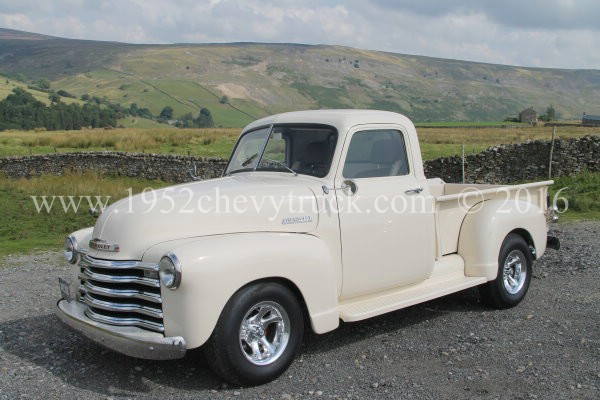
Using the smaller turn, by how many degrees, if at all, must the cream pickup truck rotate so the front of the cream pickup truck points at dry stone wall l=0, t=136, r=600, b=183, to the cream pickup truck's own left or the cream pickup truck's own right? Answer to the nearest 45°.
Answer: approximately 135° to the cream pickup truck's own right

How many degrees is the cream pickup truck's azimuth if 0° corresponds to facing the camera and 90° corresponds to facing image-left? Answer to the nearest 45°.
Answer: approximately 45°

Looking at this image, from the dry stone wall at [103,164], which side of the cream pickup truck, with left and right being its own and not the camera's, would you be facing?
right
